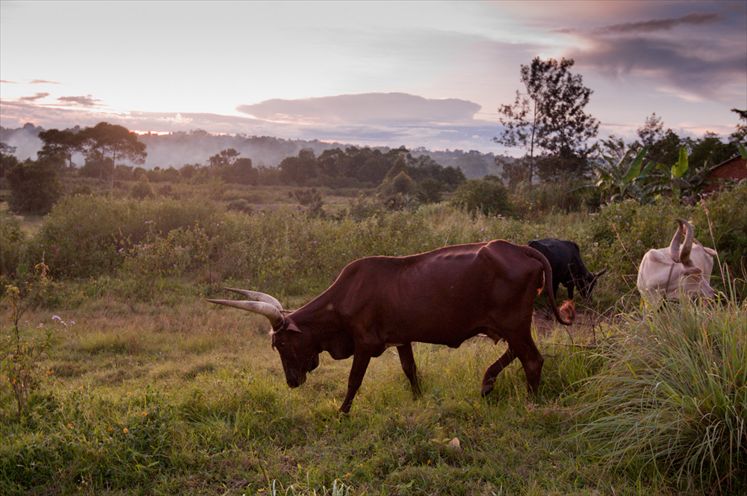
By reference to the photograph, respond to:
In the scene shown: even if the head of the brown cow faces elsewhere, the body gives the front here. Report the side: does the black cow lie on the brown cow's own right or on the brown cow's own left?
on the brown cow's own right

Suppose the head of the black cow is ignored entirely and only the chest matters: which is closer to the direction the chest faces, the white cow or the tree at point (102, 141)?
the white cow

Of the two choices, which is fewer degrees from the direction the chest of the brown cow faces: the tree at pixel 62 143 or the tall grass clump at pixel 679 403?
the tree

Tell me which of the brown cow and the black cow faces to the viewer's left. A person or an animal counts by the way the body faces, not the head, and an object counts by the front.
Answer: the brown cow

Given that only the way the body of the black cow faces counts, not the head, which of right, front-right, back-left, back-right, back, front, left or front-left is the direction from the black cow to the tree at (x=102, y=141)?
back

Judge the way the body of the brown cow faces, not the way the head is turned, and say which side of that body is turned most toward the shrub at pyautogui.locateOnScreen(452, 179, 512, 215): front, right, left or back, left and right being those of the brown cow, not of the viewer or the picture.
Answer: right

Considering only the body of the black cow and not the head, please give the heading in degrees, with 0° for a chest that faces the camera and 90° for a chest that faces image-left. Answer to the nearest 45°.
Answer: approximately 315°

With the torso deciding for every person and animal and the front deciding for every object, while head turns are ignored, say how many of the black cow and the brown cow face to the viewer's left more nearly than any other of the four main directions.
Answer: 1

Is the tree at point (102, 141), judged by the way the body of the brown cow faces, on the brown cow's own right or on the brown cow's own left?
on the brown cow's own right

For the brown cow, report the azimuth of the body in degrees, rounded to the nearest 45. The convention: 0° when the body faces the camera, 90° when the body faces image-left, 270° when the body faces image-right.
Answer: approximately 90°

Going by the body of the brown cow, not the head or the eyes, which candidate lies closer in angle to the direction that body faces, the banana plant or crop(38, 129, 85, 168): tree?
the tree

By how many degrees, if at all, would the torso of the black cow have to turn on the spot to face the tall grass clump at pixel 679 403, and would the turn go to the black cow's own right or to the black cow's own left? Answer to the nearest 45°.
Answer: approximately 45° to the black cow's own right

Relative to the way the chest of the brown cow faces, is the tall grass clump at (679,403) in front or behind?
behind
